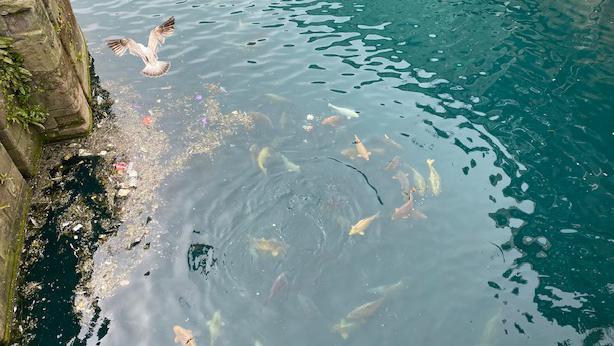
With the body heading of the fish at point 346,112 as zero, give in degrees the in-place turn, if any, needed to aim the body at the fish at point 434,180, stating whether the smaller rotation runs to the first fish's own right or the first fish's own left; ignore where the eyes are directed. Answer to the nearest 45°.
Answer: approximately 45° to the first fish's own right

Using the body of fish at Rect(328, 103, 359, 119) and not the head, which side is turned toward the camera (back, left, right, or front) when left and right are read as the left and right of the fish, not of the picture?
right

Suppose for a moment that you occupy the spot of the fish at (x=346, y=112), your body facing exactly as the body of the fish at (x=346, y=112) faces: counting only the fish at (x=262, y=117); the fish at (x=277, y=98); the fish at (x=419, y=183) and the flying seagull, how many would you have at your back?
3
